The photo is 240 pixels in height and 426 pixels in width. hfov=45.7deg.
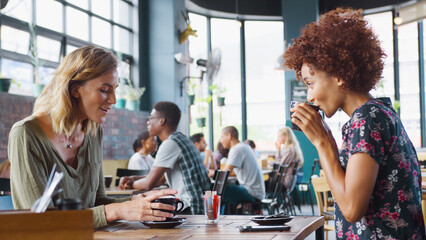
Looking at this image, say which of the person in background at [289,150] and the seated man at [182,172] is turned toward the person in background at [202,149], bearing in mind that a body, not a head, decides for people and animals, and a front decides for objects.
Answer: the person in background at [289,150]

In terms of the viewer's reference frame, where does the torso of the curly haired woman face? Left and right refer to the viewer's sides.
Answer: facing to the left of the viewer

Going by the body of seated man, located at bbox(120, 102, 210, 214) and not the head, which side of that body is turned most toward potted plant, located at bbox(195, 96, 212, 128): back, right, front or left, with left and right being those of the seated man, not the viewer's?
right

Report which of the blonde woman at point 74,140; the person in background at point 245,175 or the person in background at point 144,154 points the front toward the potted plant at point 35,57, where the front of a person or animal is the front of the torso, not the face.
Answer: the person in background at point 245,175

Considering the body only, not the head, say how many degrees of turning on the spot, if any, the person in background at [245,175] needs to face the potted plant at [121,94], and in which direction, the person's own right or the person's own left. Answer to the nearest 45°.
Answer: approximately 45° to the person's own right

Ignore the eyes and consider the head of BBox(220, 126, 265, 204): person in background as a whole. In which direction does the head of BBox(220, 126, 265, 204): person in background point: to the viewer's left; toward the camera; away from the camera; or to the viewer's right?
to the viewer's left

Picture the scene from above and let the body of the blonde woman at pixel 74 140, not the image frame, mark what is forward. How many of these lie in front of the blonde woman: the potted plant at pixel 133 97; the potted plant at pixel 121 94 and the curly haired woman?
1

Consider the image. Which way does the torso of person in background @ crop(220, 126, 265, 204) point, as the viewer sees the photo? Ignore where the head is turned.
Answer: to the viewer's left

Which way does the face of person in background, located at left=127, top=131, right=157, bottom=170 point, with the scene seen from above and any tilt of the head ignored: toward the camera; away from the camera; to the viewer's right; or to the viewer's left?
to the viewer's right

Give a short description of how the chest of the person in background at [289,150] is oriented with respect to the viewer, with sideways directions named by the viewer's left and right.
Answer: facing to the left of the viewer

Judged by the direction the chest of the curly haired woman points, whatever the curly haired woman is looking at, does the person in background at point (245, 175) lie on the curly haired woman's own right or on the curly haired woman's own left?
on the curly haired woman's own right
